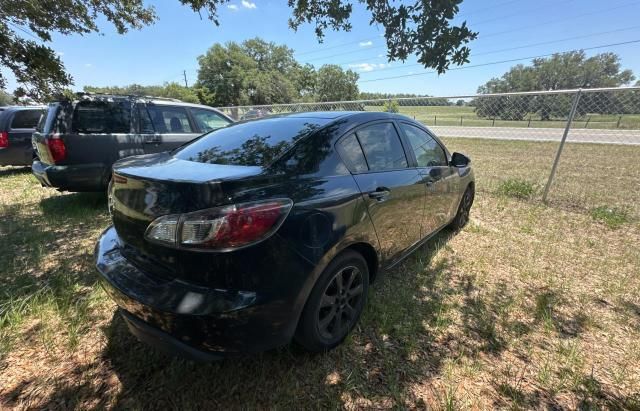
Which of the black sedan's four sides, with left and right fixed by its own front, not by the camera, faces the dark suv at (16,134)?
left

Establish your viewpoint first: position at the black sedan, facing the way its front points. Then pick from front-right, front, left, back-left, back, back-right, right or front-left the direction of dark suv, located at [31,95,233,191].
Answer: left

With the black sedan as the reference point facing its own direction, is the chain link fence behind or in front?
in front

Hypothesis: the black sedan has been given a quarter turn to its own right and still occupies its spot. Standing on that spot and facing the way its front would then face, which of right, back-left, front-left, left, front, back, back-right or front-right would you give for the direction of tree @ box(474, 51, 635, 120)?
left

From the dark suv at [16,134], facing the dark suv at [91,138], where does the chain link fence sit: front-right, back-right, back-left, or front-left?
front-left

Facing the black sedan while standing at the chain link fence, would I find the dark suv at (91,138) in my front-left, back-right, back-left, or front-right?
front-right

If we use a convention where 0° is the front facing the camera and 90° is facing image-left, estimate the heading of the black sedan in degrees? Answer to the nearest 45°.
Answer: approximately 225°

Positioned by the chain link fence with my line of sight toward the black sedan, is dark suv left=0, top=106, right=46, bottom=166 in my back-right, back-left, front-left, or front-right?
front-right

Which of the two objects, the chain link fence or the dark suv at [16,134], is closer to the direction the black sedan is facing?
the chain link fence
